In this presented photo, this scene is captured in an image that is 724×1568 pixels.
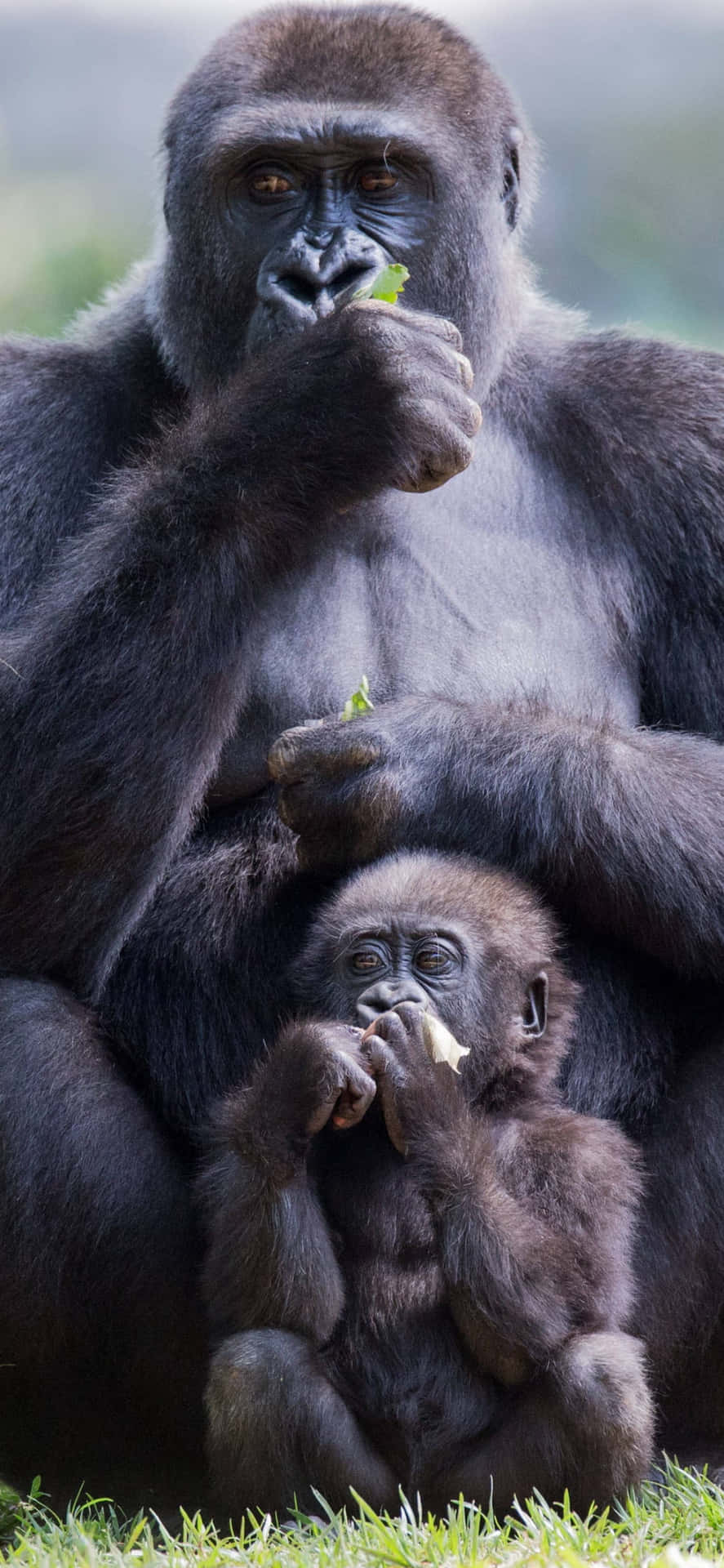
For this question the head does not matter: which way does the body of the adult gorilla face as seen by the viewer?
toward the camera
